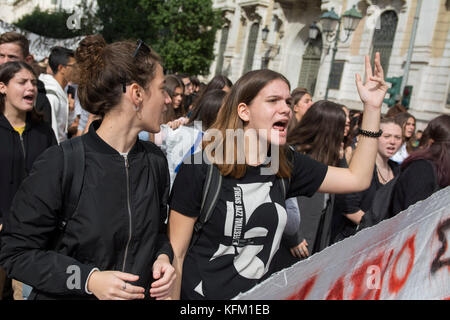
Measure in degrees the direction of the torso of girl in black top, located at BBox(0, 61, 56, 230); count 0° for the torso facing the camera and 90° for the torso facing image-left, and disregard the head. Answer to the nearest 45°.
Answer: approximately 315°

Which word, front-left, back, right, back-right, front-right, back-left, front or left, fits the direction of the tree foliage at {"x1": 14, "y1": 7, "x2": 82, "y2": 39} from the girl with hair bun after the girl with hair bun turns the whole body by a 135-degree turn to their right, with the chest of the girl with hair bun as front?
right

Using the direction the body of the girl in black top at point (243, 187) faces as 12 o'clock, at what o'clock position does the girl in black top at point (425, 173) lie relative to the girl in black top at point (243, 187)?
the girl in black top at point (425, 173) is roughly at 9 o'clock from the girl in black top at point (243, 187).

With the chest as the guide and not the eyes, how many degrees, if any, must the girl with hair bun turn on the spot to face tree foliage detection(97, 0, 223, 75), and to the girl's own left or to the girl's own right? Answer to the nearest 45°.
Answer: approximately 135° to the girl's own left

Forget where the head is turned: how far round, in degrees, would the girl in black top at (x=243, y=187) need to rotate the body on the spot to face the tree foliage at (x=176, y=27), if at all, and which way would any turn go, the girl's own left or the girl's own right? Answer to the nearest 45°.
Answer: approximately 135° to the girl's own left

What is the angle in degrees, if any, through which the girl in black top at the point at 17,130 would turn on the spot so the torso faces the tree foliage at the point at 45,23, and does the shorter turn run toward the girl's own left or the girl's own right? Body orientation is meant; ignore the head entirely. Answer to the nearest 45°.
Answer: approximately 135° to the girl's own left

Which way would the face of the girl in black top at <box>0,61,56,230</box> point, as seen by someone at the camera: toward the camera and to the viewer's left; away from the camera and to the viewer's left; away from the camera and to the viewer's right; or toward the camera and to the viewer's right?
toward the camera and to the viewer's right
